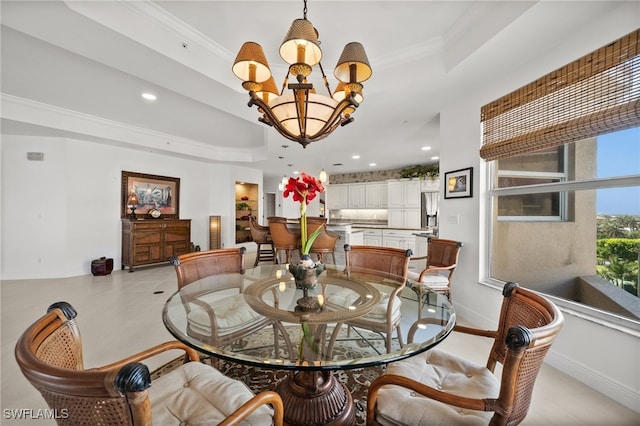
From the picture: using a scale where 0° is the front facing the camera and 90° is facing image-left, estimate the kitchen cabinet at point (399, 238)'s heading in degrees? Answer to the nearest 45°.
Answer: approximately 45°

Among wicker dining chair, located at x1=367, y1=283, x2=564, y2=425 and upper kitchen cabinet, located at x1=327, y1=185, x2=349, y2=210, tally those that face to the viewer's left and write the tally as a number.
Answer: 1

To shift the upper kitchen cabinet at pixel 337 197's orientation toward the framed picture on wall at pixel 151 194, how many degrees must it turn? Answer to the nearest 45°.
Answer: approximately 45° to its right

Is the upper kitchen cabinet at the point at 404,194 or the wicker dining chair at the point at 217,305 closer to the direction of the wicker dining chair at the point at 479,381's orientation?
the wicker dining chair

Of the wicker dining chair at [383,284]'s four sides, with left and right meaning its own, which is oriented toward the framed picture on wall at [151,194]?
right

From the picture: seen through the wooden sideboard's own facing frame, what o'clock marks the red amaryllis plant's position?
The red amaryllis plant is roughly at 1 o'clock from the wooden sideboard.

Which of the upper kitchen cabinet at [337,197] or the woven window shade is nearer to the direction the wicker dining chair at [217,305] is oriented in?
the woven window shade

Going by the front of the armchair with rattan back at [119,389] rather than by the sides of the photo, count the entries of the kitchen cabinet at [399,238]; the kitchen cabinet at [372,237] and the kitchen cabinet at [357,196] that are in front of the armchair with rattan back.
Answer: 3

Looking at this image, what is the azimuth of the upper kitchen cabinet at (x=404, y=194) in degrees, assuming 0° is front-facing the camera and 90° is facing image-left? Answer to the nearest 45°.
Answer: approximately 0°

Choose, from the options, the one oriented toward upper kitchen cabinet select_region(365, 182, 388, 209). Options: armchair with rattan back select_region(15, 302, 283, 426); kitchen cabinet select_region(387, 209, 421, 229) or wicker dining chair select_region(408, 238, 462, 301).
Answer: the armchair with rattan back

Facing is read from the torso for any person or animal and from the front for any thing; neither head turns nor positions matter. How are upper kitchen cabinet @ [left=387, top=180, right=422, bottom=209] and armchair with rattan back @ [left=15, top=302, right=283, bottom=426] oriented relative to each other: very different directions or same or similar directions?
very different directions

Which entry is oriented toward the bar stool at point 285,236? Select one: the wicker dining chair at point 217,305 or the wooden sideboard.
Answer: the wooden sideboard

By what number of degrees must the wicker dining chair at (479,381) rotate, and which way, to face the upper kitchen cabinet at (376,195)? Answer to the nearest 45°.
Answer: approximately 90° to its right
